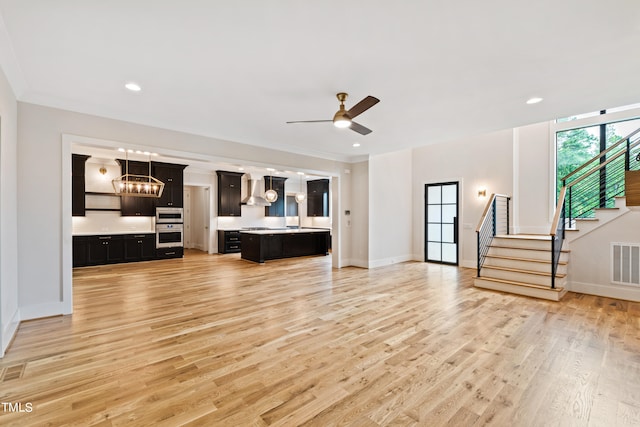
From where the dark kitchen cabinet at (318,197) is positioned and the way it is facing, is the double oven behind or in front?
in front

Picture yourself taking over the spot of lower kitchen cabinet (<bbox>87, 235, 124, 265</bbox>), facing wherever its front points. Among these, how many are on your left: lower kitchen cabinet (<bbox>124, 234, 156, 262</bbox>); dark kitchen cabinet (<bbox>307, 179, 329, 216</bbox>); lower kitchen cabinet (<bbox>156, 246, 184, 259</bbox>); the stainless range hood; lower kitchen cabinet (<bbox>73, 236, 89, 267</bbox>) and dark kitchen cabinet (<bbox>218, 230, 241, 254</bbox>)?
5

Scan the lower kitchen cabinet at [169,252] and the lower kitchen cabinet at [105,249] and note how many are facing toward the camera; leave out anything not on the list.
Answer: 2

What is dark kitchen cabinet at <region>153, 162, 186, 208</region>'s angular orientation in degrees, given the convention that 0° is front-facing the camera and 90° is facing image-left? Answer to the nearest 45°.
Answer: approximately 0°
